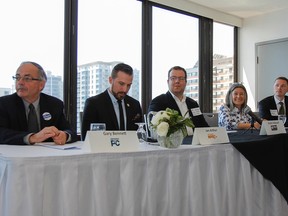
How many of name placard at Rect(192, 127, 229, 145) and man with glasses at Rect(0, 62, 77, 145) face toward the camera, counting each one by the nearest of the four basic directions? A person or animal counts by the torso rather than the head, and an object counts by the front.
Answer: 2

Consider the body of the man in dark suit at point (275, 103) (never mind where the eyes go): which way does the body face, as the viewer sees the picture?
toward the camera

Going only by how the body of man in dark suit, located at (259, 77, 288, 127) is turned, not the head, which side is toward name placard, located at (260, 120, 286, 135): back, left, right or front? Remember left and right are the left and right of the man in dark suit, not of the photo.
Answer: front

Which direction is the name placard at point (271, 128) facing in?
toward the camera

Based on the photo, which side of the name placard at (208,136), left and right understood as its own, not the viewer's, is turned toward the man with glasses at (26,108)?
right

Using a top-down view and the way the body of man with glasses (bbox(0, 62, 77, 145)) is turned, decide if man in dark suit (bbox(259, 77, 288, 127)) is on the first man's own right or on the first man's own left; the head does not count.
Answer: on the first man's own left

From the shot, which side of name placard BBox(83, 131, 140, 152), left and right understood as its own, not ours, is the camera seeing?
front

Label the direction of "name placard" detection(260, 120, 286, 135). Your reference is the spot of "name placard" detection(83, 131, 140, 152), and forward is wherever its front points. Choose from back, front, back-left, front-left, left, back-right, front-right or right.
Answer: back-left

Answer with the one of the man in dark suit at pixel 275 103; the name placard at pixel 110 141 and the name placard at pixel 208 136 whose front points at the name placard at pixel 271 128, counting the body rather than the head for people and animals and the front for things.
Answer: the man in dark suit

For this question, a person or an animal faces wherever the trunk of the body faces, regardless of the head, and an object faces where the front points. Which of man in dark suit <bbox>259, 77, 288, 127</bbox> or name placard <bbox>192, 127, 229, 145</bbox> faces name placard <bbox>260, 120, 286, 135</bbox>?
the man in dark suit

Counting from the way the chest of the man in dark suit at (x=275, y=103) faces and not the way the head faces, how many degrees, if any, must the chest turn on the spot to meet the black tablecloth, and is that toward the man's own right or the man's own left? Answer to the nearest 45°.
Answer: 0° — they already face it

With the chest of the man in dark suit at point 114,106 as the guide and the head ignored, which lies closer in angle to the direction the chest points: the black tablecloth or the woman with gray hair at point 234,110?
the black tablecloth

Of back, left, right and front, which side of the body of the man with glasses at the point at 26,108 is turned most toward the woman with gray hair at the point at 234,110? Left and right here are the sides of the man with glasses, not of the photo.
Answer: left

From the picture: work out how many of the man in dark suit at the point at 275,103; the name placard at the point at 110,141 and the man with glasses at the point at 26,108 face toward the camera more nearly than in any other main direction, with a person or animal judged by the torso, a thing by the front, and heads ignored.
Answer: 3
